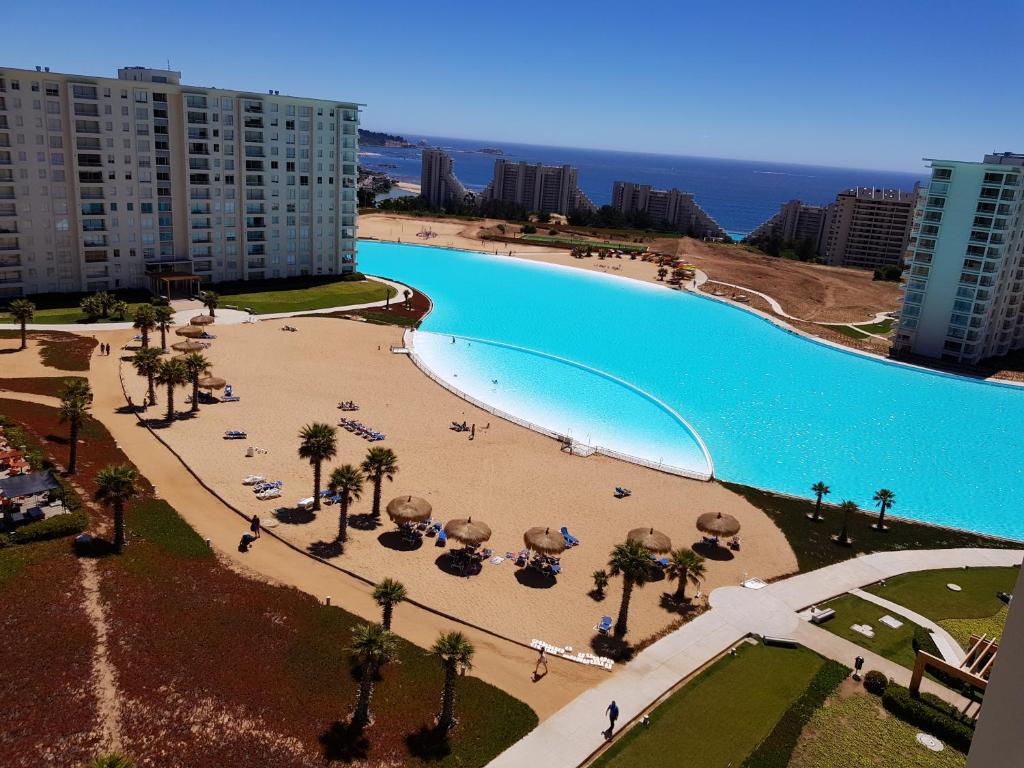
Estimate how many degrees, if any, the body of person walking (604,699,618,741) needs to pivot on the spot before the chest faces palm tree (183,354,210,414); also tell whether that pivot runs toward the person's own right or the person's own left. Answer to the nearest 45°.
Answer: approximately 90° to the person's own left

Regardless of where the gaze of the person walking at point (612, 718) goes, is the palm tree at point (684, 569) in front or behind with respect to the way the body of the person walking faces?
in front

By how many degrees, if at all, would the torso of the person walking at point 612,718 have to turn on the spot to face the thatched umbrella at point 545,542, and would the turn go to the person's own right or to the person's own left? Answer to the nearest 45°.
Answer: approximately 90° to the person's own left

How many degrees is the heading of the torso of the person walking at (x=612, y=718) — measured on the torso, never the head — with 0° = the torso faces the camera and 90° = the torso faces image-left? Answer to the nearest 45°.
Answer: approximately 225°

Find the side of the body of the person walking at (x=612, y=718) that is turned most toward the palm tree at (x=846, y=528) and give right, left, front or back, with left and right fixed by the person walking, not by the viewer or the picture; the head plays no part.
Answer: front

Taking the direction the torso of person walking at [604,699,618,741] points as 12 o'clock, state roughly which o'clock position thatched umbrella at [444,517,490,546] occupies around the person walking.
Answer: The thatched umbrella is roughly at 9 o'clock from the person walking.

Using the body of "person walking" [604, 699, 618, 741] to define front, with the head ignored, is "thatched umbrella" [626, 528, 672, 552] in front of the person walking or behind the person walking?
in front

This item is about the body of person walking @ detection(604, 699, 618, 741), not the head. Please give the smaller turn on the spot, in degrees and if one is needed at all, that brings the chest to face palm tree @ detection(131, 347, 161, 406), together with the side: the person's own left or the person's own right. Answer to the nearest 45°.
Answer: approximately 90° to the person's own left

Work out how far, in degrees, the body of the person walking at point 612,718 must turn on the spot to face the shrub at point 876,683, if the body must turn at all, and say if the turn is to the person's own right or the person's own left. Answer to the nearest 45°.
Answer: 0° — they already face it

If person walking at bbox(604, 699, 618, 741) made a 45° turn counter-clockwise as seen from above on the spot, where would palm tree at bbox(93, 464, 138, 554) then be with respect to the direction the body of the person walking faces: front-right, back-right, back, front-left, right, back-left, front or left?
left

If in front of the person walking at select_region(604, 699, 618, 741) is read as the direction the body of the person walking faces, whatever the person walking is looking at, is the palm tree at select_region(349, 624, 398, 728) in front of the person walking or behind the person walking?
behind

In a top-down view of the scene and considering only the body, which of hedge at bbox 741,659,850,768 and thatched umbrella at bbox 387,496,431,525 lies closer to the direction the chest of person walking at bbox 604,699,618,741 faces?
the hedge

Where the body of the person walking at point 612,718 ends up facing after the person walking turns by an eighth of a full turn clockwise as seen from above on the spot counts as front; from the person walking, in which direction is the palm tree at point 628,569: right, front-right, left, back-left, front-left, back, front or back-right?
left

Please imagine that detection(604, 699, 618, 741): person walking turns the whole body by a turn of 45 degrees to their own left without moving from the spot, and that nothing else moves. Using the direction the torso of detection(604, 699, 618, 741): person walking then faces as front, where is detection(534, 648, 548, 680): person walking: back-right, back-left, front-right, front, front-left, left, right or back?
front-left

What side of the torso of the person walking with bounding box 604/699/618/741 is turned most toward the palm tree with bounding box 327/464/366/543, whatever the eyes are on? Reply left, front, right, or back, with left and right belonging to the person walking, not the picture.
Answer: left

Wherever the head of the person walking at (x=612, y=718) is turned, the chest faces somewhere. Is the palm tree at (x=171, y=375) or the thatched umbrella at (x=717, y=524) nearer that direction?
the thatched umbrella

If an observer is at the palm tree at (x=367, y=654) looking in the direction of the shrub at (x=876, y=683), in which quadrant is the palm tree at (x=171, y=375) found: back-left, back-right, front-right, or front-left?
back-left

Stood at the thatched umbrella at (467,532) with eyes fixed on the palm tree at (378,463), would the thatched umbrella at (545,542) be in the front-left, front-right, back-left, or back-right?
back-right

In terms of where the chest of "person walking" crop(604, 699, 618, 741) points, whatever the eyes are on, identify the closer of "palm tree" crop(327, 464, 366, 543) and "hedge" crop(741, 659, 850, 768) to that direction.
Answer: the hedge
